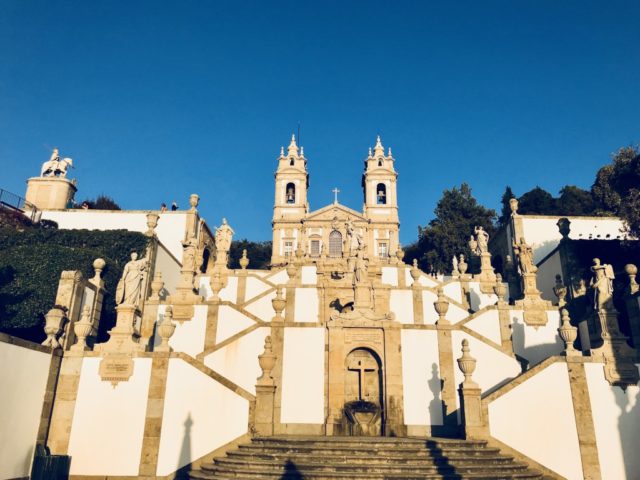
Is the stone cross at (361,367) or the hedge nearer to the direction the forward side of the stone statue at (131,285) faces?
the stone cross

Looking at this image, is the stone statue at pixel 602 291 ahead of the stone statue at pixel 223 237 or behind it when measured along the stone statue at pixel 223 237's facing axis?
ahead
